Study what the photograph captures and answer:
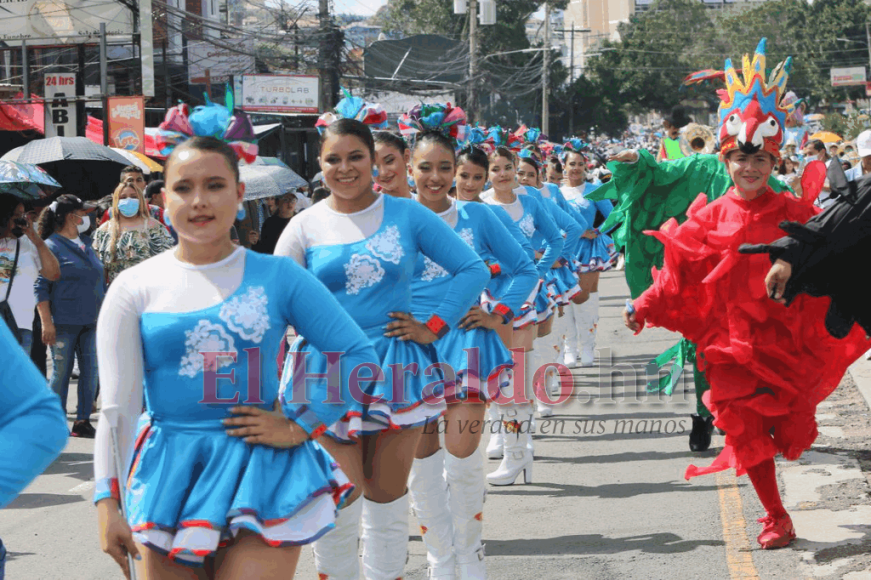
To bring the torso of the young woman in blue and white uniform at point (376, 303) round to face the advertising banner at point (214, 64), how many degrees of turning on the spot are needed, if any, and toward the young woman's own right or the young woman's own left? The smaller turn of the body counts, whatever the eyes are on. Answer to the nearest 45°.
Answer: approximately 180°

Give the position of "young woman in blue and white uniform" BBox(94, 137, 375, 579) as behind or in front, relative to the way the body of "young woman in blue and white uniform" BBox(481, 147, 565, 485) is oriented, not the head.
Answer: in front

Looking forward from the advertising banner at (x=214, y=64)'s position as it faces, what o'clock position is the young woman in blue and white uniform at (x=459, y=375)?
The young woman in blue and white uniform is roughly at 12 o'clock from the advertising banner.

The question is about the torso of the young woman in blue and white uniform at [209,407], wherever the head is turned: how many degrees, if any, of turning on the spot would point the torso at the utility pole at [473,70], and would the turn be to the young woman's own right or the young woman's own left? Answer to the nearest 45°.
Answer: approximately 180°

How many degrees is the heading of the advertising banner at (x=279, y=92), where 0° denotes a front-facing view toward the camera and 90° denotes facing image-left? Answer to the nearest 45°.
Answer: approximately 0°

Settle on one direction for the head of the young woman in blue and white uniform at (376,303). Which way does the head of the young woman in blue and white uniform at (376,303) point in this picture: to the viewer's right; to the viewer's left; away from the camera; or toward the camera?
toward the camera

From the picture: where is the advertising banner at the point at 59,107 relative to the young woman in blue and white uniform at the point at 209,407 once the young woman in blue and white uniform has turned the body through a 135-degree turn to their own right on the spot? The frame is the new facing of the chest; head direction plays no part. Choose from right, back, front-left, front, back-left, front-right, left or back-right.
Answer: front-right

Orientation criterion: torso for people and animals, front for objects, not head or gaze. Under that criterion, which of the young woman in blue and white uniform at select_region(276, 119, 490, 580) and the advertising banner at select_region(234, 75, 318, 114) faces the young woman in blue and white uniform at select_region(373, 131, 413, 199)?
the advertising banner

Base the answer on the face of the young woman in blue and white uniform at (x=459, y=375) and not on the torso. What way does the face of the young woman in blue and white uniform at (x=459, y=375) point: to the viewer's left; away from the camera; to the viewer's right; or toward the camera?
toward the camera

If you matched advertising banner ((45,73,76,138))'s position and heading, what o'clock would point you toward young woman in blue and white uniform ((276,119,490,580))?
The young woman in blue and white uniform is roughly at 12 o'clock from the advertising banner.

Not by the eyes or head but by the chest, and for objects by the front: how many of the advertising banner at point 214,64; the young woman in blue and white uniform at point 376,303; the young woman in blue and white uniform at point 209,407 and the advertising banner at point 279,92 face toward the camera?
4

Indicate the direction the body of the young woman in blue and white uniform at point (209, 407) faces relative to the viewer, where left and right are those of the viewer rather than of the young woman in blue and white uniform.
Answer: facing the viewer

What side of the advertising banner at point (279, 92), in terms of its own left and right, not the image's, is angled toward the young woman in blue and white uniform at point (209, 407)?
front

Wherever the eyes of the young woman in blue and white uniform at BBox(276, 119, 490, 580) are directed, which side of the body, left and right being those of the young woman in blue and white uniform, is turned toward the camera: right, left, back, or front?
front

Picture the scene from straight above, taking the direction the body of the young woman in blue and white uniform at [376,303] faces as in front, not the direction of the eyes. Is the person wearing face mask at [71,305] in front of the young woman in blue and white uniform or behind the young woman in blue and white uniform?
behind
